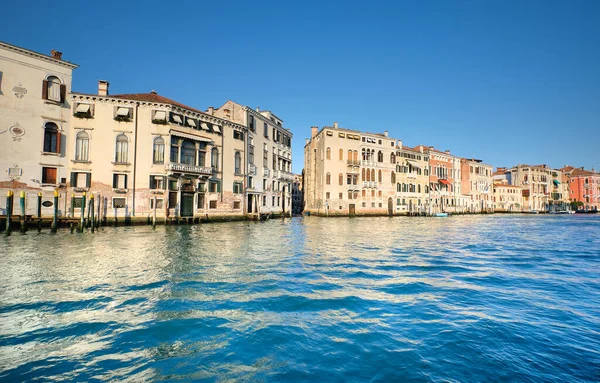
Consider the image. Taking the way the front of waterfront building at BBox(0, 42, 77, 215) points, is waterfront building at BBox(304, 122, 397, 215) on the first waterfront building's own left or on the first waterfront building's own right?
on the first waterfront building's own left

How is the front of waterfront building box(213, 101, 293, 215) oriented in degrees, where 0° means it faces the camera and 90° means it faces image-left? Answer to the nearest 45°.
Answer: approximately 315°

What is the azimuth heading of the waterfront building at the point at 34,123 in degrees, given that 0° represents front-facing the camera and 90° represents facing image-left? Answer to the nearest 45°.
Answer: approximately 315°

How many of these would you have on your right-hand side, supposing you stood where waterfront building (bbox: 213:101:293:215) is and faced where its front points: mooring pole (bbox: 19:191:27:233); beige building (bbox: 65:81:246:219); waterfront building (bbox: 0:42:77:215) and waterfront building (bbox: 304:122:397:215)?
3

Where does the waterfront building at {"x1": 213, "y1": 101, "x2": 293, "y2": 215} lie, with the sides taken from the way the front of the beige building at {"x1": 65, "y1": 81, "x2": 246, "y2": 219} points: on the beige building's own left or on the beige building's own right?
on the beige building's own left

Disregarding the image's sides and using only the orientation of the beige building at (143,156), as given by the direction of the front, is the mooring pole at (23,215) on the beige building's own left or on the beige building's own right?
on the beige building's own right

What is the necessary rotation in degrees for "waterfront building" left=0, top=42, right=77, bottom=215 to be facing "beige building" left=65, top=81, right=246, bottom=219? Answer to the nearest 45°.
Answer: approximately 45° to its left

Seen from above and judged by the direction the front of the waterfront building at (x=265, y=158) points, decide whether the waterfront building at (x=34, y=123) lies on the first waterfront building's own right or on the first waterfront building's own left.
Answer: on the first waterfront building's own right

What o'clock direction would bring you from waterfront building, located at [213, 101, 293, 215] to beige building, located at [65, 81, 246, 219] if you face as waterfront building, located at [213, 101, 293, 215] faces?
The beige building is roughly at 3 o'clock from the waterfront building.

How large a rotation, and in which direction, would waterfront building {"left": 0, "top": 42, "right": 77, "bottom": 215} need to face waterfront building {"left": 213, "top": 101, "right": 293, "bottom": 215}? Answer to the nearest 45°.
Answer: approximately 45° to its left
